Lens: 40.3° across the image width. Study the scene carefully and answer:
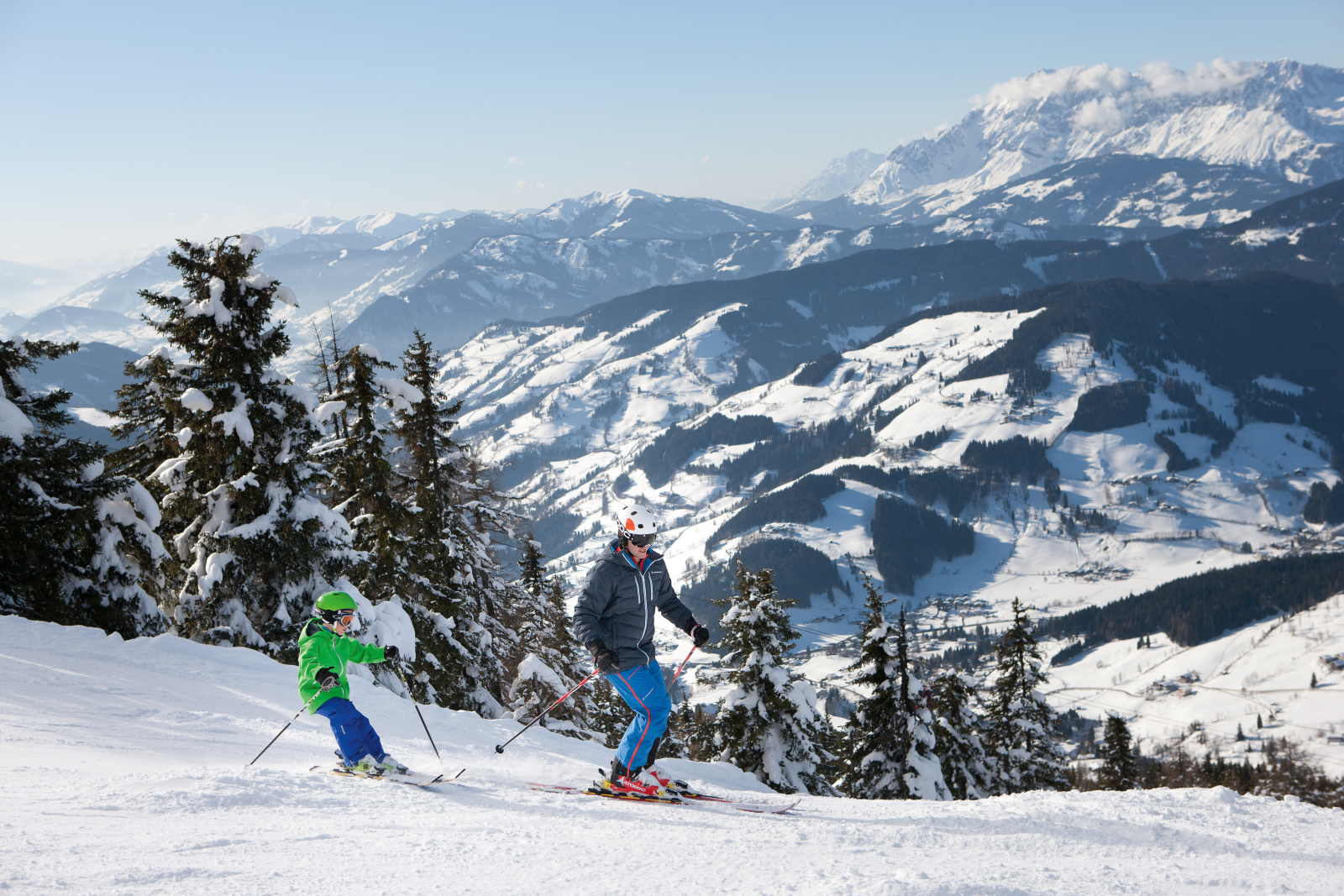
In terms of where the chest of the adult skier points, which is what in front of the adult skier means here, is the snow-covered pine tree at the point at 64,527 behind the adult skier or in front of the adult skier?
behind

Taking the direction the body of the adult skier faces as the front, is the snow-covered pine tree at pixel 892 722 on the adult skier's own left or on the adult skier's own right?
on the adult skier's own left
